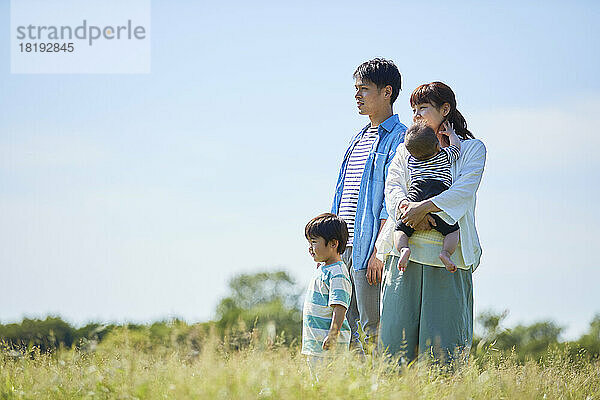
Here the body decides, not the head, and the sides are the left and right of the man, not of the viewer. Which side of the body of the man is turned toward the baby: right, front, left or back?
left

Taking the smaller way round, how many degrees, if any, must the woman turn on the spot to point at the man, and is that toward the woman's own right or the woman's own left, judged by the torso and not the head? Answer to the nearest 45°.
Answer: approximately 90° to the woman's own right

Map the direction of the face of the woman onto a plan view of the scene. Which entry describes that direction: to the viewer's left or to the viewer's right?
to the viewer's left

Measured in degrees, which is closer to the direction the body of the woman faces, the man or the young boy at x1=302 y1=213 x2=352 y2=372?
the young boy

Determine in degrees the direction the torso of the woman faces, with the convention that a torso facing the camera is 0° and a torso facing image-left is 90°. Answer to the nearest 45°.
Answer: approximately 45°

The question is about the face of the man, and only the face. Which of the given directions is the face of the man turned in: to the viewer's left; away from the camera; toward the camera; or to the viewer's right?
to the viewer's left

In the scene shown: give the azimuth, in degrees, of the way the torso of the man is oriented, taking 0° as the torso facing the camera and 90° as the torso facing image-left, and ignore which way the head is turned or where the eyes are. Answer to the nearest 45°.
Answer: approximately 45°

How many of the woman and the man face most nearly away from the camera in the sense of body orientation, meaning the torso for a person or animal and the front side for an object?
0

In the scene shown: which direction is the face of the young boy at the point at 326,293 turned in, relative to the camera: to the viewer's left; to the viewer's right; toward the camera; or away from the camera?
to the viewer's left

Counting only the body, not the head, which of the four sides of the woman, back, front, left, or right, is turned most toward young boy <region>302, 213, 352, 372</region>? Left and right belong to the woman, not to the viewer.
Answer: right

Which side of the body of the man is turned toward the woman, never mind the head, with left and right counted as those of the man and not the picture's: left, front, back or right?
left
